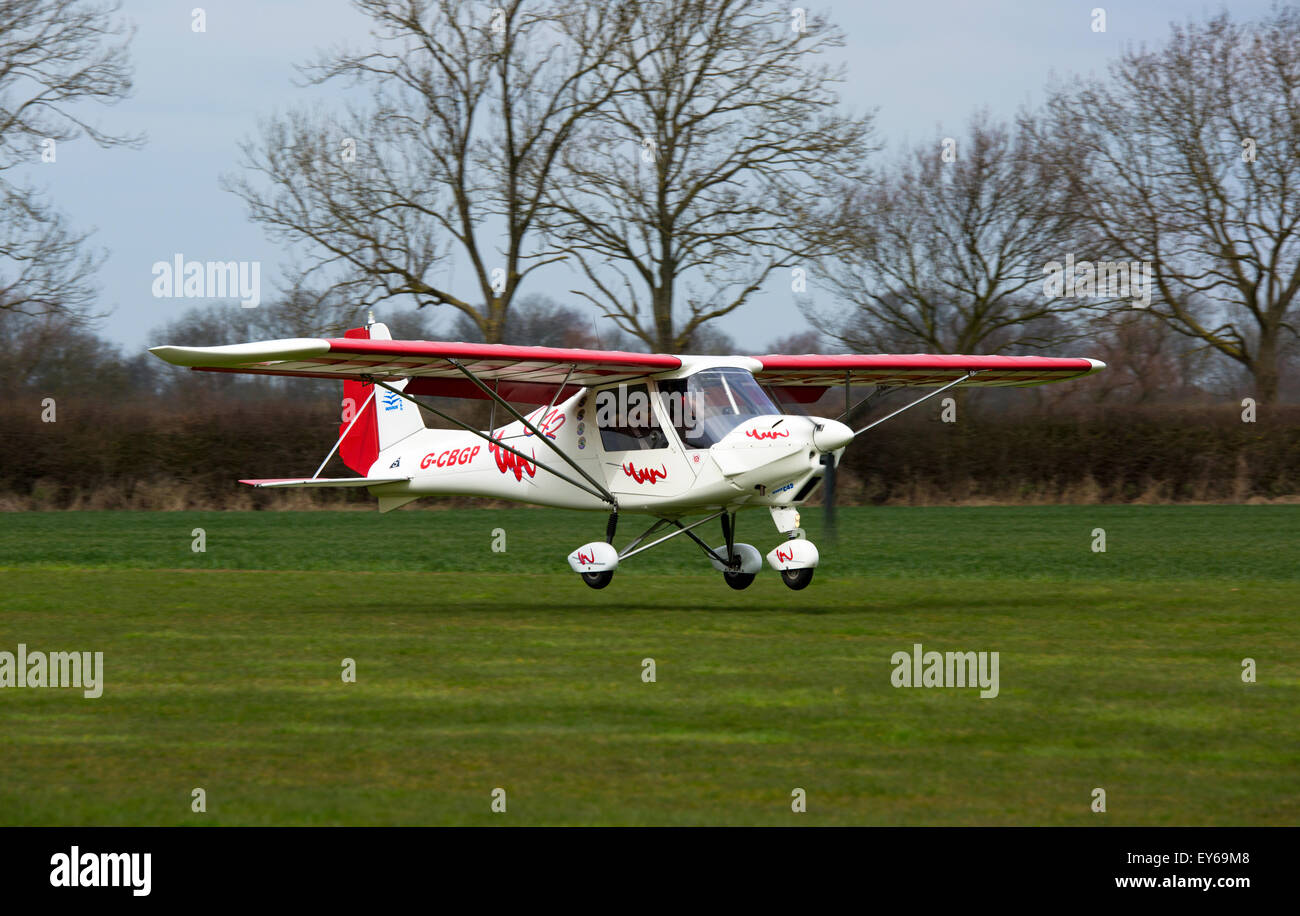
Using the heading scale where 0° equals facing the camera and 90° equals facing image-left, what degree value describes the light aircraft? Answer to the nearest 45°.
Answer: approximately 315°
